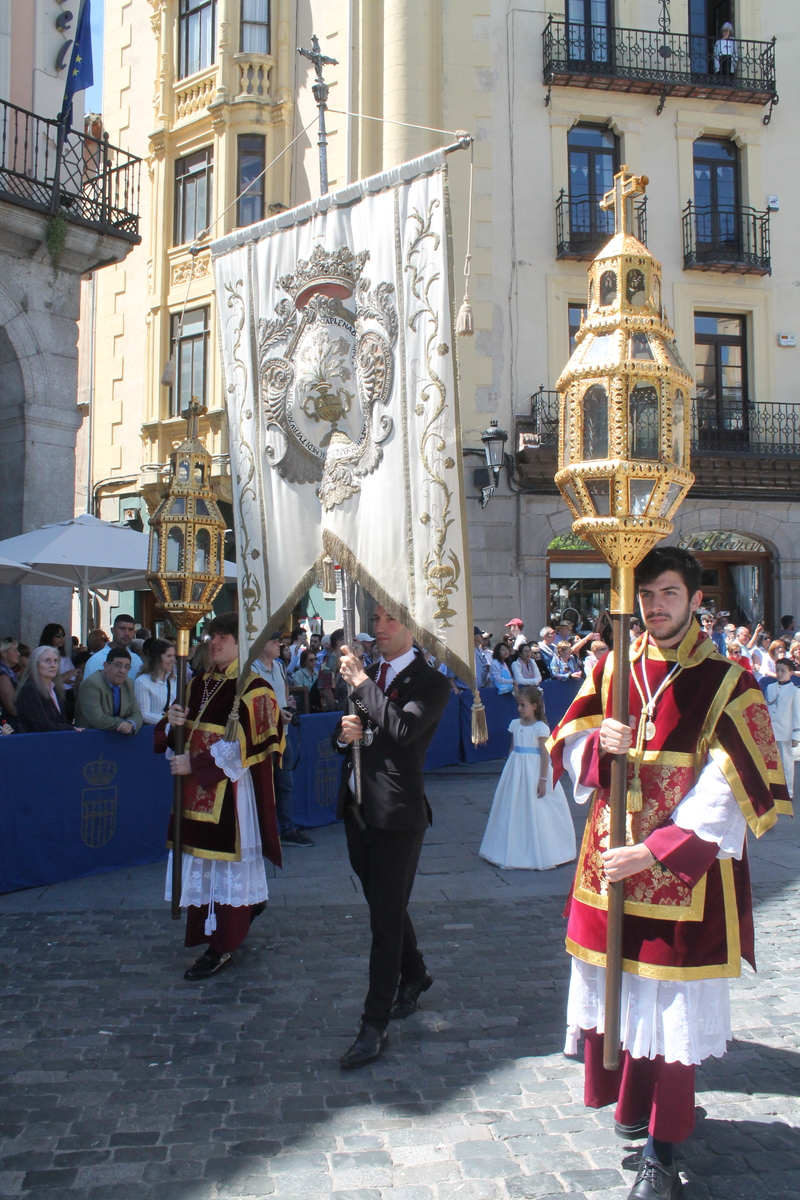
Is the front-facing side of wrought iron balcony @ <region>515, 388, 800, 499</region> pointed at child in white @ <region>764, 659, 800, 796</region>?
yes

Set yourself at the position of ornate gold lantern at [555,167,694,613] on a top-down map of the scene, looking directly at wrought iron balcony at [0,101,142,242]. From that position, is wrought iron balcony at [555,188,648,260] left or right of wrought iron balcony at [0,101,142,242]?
right

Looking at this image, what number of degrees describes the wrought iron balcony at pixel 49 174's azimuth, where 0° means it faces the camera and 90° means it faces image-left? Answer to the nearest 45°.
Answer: approximately 315°

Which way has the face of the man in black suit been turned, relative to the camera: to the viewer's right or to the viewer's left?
to the viewer's left

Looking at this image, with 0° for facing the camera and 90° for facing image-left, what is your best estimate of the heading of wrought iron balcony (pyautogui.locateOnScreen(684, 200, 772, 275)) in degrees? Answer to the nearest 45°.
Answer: approximately 0°

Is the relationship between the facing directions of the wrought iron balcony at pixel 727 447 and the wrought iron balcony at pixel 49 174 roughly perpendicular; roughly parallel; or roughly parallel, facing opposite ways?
roughly perpendicular

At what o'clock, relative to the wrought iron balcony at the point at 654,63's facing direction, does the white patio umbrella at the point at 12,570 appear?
The white patio umbrella is roughly at 1 o'clock from the wrought iron balcony.
